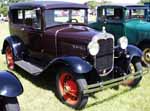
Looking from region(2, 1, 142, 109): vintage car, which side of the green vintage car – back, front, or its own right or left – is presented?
right

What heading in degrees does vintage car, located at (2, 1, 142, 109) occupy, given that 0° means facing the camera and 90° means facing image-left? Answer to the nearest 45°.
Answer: approximately 315°

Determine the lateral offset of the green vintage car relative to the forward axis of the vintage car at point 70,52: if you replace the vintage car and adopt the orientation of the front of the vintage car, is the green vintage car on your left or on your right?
on your left

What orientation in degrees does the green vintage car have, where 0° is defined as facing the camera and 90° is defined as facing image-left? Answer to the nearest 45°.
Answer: approximately 315°

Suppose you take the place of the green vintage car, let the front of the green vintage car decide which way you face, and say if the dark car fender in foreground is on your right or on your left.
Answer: on your right
